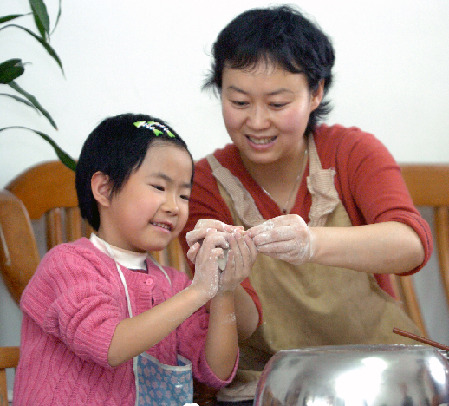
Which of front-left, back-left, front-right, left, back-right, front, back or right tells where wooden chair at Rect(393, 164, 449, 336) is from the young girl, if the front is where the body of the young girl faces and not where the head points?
left

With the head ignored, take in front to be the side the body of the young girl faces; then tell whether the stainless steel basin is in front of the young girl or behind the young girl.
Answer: in front

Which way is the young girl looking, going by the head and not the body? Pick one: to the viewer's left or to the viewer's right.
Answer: to the viewer's right

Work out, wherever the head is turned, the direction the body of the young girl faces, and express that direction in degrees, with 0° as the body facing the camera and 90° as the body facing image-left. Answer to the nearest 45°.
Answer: approximately 315°

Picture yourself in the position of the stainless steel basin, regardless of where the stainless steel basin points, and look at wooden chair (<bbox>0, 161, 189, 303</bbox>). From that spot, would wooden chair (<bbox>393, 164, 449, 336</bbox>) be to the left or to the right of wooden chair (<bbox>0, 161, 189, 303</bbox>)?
right

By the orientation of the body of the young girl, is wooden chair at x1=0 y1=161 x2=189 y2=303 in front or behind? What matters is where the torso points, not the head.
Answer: behind

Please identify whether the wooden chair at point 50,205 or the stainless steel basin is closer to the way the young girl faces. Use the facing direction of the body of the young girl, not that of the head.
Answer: the stainless steel basin

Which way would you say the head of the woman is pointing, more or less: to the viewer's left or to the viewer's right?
to the viewer's left
